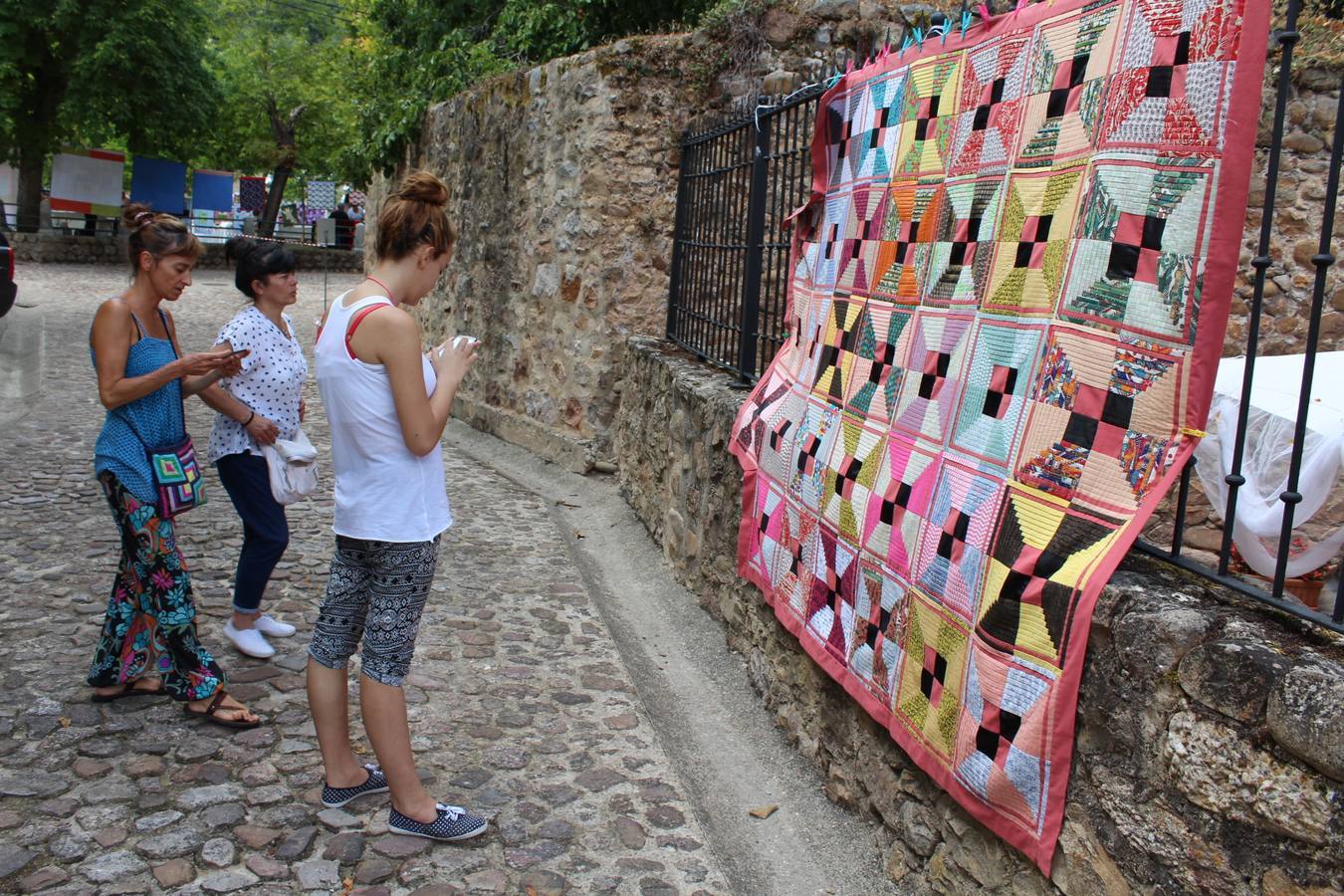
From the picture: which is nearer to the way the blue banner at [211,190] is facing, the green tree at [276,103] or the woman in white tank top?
the woman in white tank top

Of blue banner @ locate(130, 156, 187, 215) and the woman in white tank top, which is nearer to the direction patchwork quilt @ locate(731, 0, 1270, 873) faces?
the woman in white tank top

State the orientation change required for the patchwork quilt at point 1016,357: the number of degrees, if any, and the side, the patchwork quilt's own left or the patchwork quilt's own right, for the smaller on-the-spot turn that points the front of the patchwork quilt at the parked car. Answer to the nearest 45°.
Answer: approximately 90° to the patchwork quilt's own right

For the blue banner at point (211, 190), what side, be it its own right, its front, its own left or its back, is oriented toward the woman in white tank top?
front

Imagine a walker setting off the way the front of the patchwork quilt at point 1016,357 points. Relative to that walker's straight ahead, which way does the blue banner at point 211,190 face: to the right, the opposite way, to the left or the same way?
to the left

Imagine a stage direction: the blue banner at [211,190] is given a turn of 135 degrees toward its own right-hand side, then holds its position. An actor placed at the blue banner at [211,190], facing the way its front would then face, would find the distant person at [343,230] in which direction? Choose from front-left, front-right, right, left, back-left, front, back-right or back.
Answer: back-right

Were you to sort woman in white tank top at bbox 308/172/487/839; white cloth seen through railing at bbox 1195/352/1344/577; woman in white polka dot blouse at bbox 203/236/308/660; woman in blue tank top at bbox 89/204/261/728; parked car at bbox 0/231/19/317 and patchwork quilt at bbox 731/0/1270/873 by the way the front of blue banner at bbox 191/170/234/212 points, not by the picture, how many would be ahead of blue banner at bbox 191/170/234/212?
6

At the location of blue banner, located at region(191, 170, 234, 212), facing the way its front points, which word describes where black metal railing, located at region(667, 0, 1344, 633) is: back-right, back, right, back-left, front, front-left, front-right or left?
front

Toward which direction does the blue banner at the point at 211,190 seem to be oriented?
toward the camera

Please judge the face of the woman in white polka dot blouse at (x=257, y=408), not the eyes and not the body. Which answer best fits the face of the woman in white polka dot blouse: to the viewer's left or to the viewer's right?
to the viewer's right

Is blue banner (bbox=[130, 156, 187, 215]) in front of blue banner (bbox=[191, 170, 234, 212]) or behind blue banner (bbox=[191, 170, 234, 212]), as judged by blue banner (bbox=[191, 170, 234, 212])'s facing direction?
in front

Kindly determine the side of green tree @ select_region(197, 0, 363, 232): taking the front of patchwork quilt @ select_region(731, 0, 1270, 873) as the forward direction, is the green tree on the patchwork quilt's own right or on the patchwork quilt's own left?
on the patchwork quilt's own right

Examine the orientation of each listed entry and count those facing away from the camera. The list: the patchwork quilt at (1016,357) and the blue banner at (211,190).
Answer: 0

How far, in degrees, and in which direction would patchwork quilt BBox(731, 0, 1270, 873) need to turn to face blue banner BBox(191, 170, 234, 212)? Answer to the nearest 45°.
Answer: approximately 90° to its right

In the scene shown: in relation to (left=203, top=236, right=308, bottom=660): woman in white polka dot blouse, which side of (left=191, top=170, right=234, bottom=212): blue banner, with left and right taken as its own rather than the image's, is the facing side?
front

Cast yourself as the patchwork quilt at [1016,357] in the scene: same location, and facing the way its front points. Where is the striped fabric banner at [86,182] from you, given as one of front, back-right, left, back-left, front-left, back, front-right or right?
right

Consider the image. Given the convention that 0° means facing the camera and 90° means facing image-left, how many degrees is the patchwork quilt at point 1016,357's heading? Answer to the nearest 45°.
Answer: approximately 45°
